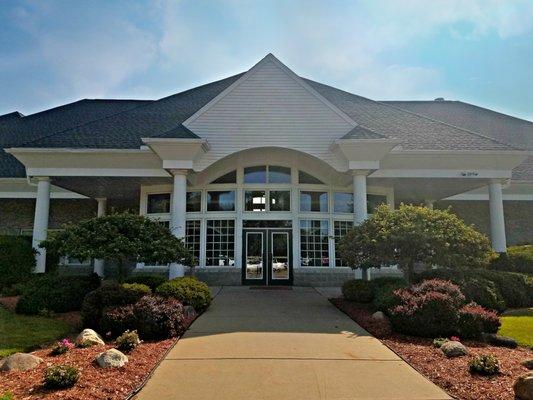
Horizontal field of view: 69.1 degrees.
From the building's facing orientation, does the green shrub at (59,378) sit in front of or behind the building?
in front

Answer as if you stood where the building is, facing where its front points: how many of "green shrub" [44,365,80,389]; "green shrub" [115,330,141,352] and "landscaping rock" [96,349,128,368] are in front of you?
3

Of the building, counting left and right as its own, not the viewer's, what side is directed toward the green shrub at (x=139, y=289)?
front

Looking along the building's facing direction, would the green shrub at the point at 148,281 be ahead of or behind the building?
ahead

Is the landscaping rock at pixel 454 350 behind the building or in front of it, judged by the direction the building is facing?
in front

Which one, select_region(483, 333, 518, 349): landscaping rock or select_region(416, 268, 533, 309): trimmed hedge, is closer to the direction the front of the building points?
the landscaping rock

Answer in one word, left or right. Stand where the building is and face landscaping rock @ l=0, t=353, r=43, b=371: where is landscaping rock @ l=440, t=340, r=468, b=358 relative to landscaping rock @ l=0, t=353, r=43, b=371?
left

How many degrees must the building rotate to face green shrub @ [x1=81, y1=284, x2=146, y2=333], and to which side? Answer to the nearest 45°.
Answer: approximately 45° to its right

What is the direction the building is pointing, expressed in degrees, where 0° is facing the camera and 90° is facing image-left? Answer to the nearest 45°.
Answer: approximately 0°
